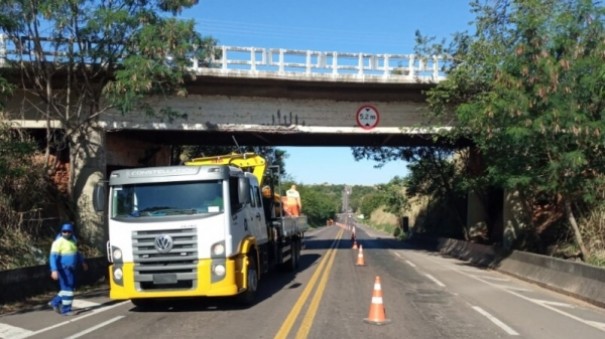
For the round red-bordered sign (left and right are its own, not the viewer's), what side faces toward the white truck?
front

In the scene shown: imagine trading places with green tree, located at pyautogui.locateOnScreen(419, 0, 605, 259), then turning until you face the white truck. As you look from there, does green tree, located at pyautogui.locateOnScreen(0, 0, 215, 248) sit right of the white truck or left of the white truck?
right

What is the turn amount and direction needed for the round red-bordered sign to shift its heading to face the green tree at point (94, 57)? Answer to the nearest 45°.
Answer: approximately 45° to its right

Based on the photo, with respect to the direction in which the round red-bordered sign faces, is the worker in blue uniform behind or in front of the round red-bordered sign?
in front

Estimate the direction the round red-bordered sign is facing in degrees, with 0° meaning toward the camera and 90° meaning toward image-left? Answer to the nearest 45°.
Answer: approximately 0°

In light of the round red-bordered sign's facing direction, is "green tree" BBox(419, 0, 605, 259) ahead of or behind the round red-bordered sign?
ahead

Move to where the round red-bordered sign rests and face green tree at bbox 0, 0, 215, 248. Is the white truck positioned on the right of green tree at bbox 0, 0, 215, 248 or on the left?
left

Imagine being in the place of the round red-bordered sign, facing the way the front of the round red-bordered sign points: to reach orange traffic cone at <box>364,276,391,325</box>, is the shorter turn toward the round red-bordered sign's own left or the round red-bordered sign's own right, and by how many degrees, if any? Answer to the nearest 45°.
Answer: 0° — it already faces it
